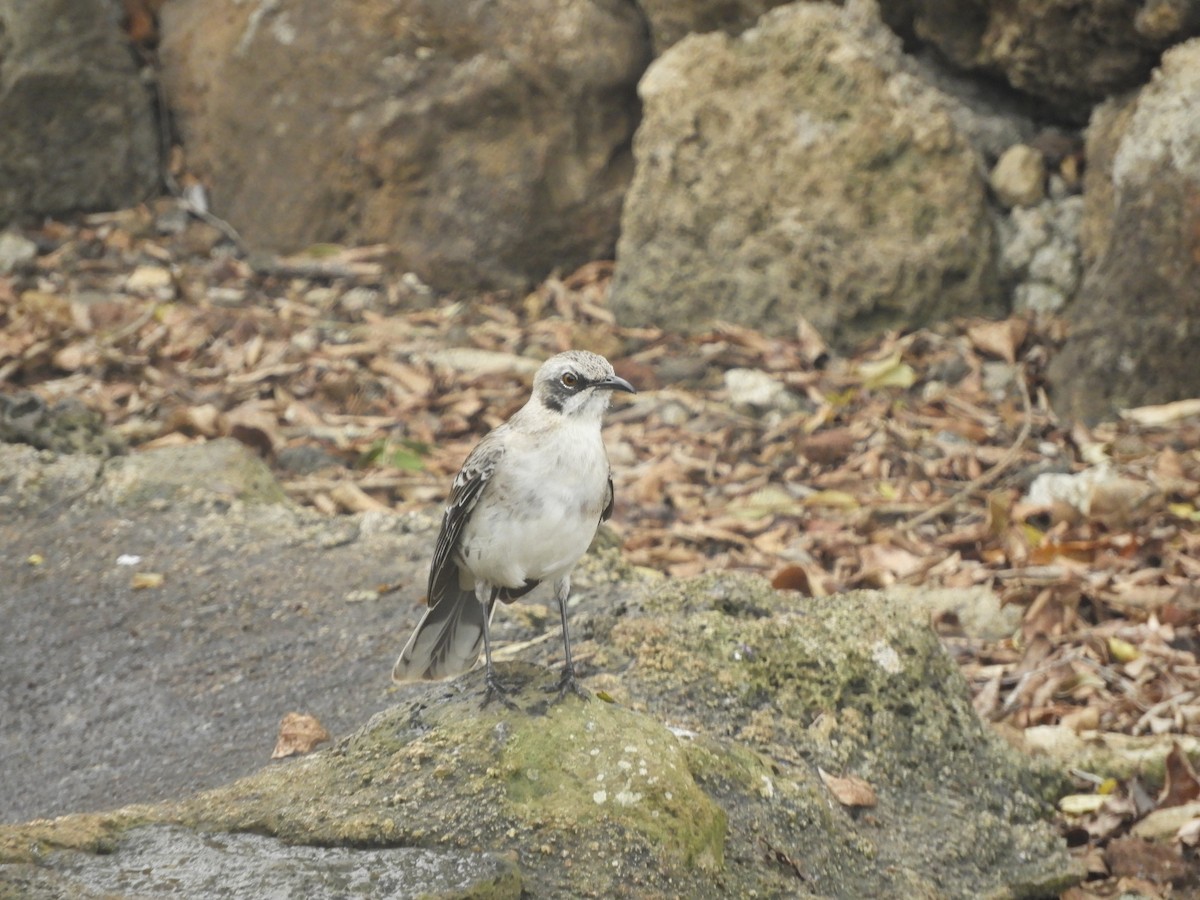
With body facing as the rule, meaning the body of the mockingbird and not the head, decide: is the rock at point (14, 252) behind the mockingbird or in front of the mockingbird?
behind

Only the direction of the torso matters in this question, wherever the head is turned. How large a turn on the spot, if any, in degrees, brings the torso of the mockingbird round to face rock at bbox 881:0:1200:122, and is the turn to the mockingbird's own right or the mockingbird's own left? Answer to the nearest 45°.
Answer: approximately 90° to the mockingbird's own left

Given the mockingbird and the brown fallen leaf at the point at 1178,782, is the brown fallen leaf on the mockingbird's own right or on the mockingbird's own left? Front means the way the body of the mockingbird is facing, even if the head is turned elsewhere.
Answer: on the mockingbird's own left

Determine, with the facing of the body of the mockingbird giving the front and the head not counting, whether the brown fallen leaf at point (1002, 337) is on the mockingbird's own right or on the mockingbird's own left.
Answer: on the mockingbird's own left

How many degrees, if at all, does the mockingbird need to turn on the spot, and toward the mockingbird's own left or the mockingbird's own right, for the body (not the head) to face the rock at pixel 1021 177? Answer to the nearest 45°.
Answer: approximately 90° to the mockingbird's own left

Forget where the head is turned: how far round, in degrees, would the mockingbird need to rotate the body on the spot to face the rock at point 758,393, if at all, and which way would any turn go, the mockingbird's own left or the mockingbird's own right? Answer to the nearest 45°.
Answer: approximately 135° to the mockingbird's own left

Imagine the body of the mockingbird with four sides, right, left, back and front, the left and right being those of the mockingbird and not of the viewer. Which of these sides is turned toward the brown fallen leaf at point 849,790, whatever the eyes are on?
front

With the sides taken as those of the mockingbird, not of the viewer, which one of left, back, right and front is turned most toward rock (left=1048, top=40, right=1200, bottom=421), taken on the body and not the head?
left

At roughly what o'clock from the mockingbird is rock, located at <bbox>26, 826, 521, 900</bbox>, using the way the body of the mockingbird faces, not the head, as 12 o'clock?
The rock is roughly at 2 o'clock from the mockingbird.

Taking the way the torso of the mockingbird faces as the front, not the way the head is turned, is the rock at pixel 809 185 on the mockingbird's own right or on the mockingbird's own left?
on the mockingbird's own left

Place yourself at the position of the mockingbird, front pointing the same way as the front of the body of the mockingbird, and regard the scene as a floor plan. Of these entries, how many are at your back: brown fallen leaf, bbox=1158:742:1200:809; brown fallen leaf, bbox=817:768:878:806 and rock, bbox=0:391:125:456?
1

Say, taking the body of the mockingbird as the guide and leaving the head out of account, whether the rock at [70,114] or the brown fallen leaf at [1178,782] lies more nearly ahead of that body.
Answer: the brown fallen leaf

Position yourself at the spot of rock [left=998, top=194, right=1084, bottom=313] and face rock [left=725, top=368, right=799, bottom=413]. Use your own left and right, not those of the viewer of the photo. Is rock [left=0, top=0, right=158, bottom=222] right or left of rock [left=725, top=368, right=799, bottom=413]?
right

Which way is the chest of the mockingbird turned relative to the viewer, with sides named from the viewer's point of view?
facing the viewer and to the right of the viewer

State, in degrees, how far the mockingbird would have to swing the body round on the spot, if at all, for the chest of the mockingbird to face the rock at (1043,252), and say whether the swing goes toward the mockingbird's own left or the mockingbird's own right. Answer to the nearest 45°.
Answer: approximately 90° to the mockingbird's own left
